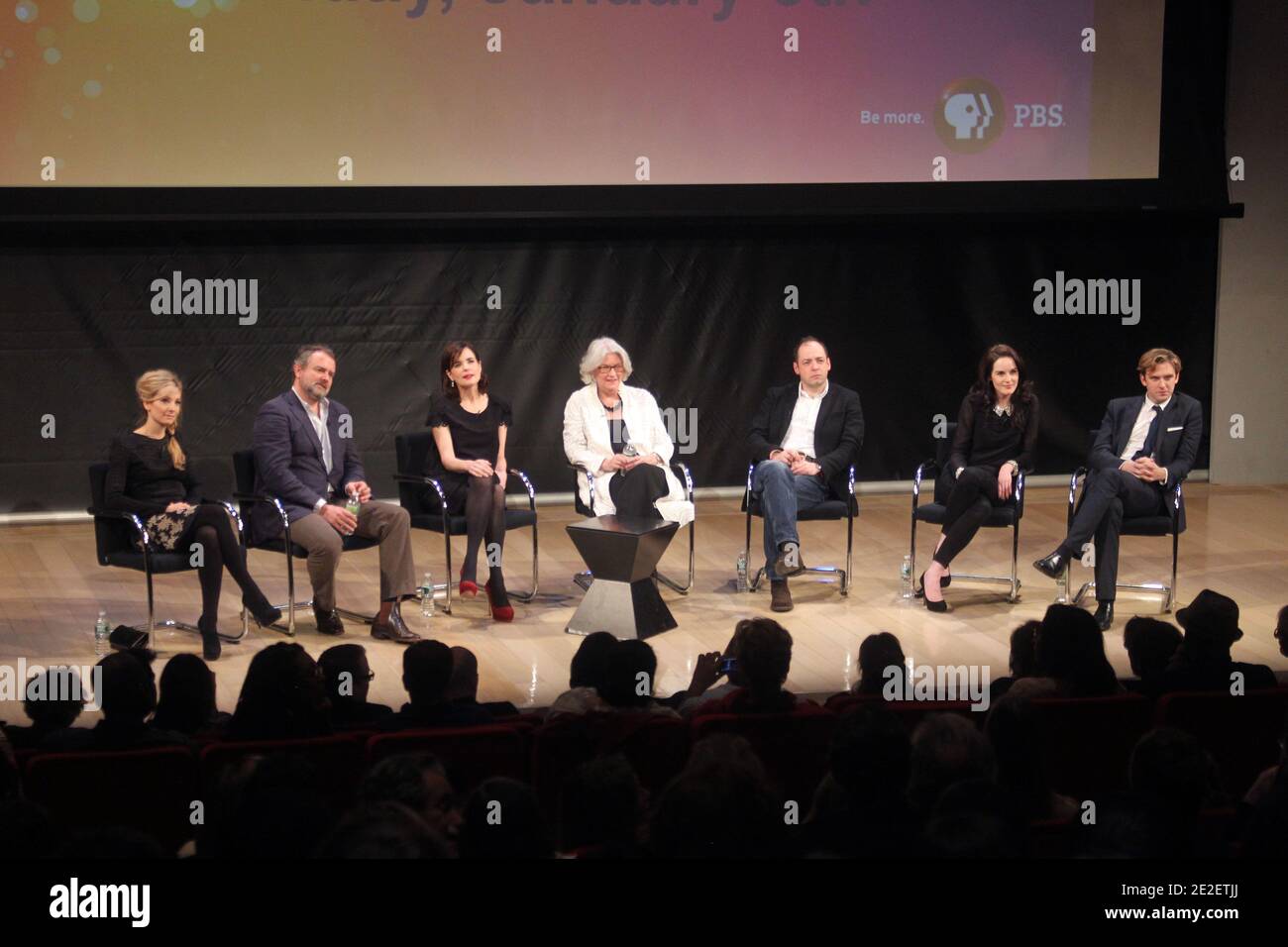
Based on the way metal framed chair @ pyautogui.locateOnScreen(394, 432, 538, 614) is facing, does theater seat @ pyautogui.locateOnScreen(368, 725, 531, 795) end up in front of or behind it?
in front

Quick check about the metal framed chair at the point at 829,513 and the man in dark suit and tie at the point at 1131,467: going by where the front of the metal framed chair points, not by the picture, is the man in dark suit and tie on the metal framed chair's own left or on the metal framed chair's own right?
on the metal framed chair's own left

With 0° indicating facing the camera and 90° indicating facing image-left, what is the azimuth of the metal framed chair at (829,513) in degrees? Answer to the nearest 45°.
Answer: approximately 0°

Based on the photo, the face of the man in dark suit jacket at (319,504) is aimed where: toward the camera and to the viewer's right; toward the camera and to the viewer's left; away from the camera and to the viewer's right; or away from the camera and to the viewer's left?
toward the camera and to the viewer's right

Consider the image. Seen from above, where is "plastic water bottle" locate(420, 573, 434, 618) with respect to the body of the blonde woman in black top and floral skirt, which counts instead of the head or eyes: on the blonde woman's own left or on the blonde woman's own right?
on the blonde woman's own left

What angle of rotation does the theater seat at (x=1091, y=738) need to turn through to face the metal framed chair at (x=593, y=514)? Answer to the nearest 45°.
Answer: approximately 45° to its left

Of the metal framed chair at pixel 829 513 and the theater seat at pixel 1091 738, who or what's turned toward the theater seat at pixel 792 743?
the metal framed chair

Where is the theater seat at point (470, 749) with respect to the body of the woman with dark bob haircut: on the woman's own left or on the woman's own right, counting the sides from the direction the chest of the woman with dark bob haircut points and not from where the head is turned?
on the woman's own right

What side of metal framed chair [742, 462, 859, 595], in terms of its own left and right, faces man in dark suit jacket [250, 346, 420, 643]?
right

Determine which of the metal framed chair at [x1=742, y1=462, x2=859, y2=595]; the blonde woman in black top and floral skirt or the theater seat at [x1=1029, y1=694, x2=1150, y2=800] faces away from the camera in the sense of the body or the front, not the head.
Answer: the theater seat

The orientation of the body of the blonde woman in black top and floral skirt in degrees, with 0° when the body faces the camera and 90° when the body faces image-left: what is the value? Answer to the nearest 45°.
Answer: approximately 315°

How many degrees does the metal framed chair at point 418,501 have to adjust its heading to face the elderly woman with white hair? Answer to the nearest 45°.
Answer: approximately 45° to its left

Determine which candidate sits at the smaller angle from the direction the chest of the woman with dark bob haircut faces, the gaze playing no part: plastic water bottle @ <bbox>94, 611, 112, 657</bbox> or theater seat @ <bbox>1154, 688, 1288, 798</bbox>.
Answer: the theater seat

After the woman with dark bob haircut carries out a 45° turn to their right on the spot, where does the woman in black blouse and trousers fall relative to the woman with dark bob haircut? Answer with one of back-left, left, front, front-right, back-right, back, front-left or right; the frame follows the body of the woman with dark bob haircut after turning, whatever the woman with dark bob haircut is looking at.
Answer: left
